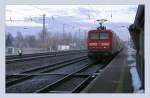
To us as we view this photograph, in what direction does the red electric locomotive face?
facing the viewer
